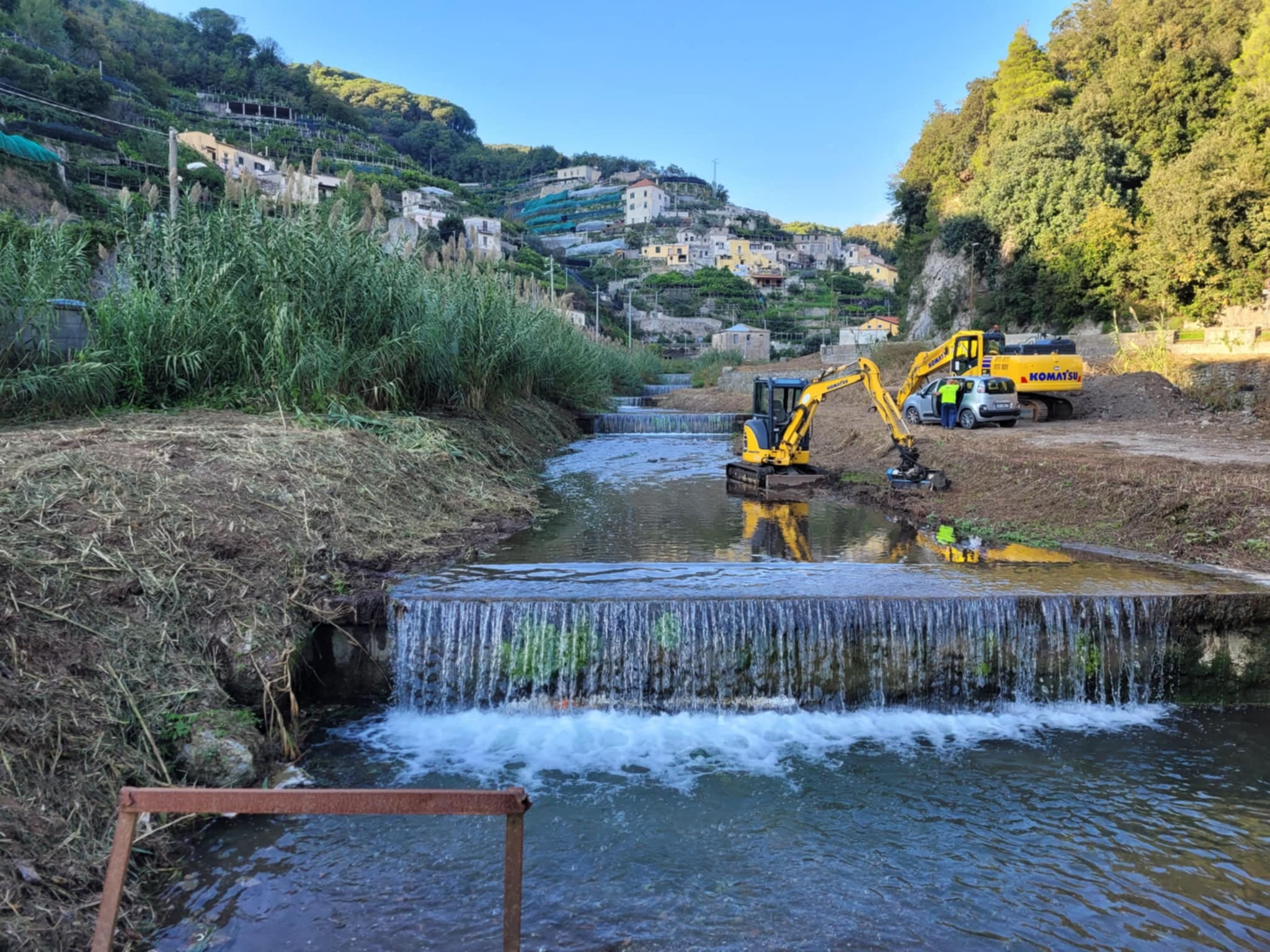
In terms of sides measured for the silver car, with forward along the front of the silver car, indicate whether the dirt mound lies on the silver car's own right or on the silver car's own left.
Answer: on the silver car's own right

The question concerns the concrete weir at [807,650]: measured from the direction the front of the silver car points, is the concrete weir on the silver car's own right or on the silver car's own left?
on the silver car's own left

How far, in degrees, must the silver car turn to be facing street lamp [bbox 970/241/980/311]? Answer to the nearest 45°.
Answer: approximately 45° to its right

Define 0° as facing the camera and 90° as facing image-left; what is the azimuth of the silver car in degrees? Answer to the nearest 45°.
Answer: approximately 135°
